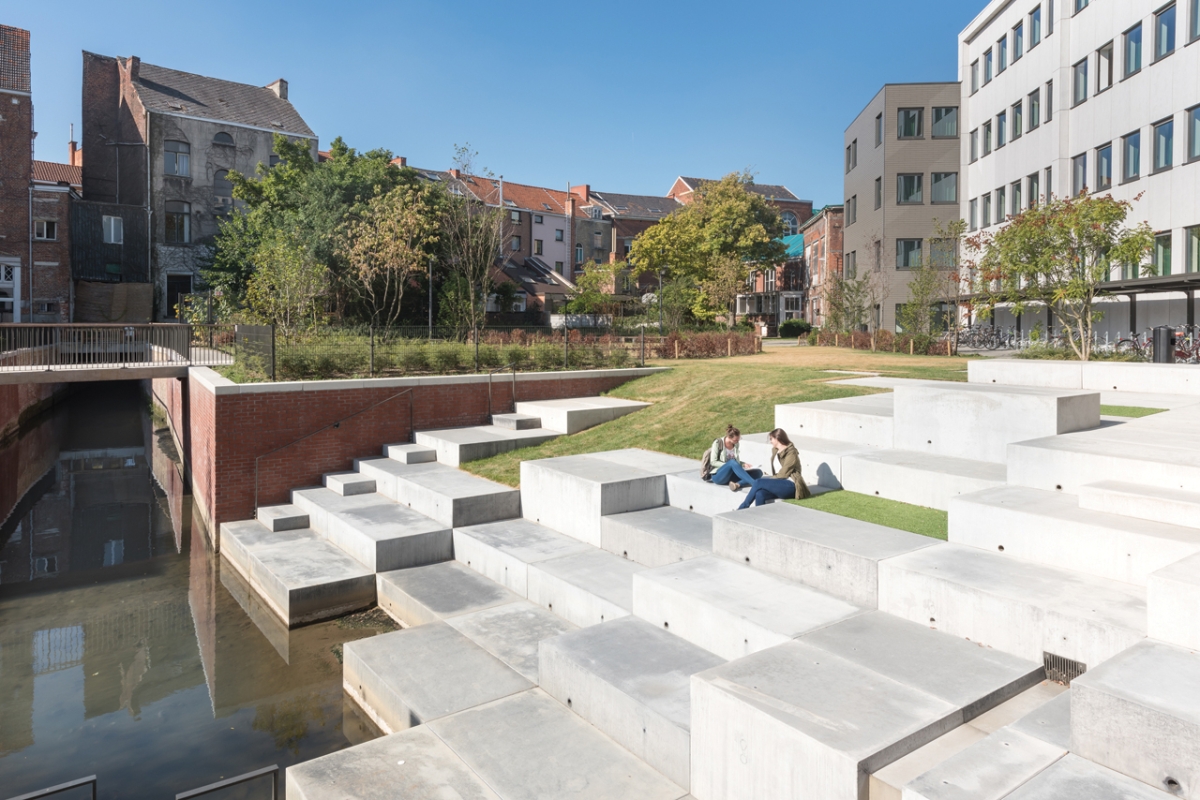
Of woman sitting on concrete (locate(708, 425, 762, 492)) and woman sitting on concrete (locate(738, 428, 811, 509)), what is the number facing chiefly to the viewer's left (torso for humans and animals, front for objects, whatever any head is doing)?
1

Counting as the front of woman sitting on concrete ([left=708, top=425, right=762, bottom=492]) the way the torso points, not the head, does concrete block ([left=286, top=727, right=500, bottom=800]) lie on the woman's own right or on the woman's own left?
on the woman's own right

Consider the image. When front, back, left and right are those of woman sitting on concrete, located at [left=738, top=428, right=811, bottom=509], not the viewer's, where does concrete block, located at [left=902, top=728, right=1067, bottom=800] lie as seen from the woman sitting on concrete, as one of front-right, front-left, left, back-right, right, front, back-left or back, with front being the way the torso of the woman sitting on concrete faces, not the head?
left

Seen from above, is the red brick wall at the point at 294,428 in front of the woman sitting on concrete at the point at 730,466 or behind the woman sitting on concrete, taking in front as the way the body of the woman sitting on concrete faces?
behind

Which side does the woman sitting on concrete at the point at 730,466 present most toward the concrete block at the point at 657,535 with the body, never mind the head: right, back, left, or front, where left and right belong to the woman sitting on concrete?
right

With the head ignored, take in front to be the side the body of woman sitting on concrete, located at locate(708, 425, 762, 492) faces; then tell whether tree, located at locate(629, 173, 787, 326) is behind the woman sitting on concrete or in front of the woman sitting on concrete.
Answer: behind

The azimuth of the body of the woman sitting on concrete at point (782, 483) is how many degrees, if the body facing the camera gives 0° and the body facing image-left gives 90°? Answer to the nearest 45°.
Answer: approximately 90°

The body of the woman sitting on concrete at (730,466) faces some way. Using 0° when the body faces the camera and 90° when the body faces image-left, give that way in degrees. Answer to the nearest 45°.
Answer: approximately 315°

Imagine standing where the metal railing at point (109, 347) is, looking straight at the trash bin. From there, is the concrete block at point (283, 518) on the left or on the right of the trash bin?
right

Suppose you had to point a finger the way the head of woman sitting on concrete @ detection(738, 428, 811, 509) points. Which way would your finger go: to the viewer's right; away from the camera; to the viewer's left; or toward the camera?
to the viewer's left

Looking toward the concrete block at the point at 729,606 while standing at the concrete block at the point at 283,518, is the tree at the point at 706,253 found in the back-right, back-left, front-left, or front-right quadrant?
back-left

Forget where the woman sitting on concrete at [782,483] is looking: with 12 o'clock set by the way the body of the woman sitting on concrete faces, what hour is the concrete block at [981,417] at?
The concrete block is roughly at 5 o'clock from the woman sitting on concrete.
